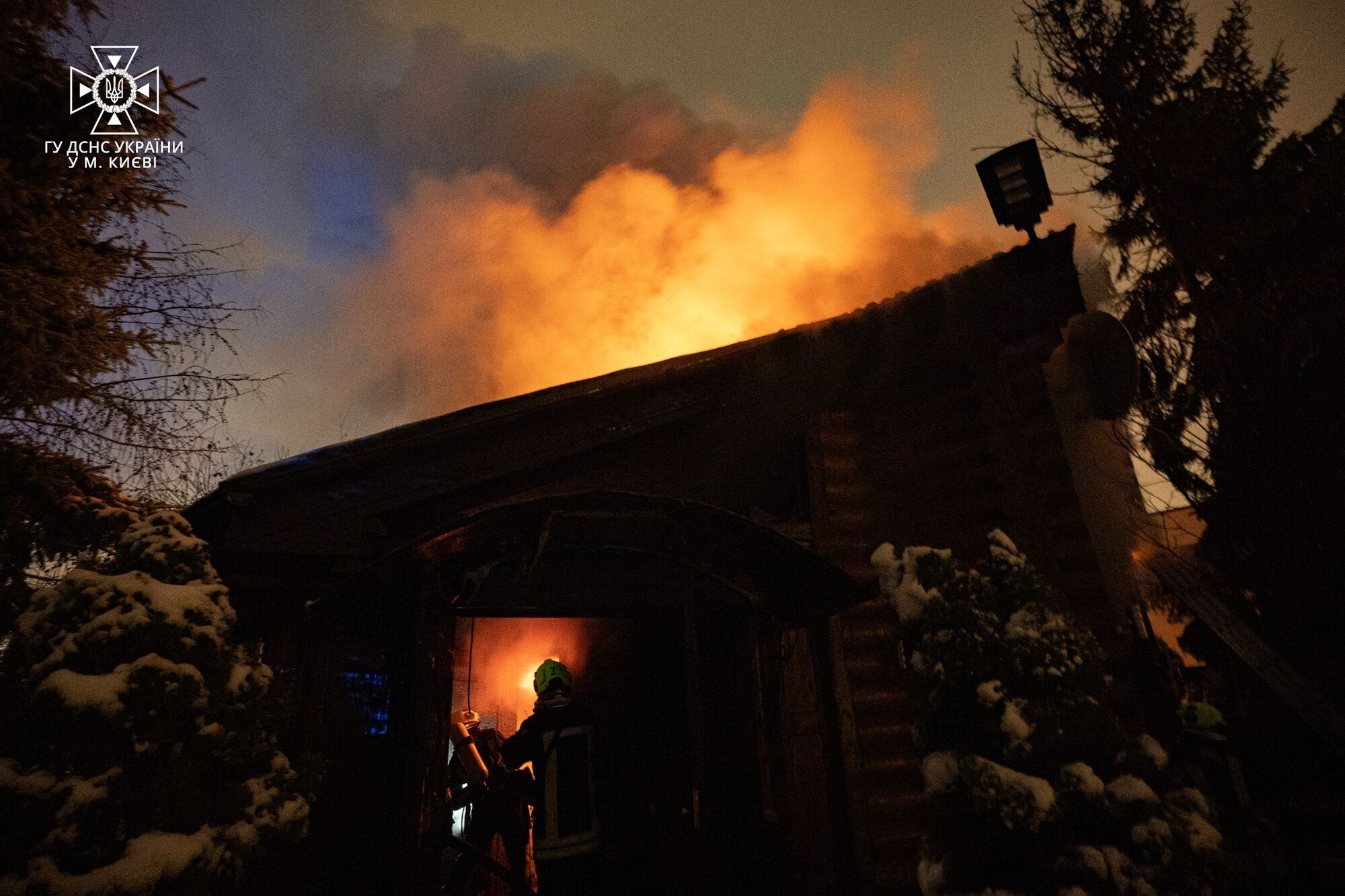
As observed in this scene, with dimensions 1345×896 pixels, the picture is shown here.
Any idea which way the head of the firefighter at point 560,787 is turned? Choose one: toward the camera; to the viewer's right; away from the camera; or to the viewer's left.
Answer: away from the camera

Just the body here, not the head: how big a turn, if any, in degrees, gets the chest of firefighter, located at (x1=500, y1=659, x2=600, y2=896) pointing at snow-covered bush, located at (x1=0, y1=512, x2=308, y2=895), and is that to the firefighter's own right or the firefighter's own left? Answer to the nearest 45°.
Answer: approximately 90° to the firefighter's own left

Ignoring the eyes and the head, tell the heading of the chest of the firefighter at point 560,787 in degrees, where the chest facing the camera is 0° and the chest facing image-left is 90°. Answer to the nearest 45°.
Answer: approximately 135°

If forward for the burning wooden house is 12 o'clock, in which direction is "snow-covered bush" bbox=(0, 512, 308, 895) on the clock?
The snow-covered bush is roughly at 2 o'clock from the burning wooden house.
